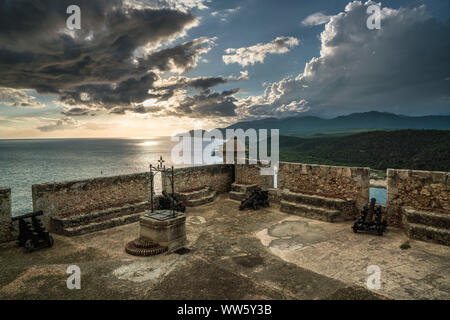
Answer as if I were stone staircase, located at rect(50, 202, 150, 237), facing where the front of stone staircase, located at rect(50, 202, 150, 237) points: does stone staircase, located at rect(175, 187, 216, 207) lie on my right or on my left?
on my left

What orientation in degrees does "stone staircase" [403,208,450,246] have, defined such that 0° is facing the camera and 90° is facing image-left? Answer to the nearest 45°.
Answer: approximately 45°

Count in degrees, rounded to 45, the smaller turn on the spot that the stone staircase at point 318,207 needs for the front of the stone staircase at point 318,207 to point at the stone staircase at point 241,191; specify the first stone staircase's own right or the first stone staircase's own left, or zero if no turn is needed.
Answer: approximately 90° to the first stone staircase's own right

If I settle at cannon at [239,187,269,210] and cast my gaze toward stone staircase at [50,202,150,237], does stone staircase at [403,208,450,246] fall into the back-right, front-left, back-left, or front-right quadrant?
back-left

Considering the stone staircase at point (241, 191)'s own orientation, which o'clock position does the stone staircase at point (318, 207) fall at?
the stone staircase at point (318, 207) is roughly at 9 o'clock from the stone staircase at point (241, 191).

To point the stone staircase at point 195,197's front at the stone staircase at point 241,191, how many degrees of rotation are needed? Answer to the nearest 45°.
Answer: approximately 45° to its left

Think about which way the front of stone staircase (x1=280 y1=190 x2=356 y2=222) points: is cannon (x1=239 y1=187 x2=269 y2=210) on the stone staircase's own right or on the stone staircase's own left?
on the stone staircase's own right

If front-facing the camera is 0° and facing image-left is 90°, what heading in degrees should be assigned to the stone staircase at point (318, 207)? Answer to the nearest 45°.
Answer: approximately 45°

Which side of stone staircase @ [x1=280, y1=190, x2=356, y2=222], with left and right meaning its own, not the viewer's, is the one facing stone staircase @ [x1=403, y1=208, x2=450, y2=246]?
left

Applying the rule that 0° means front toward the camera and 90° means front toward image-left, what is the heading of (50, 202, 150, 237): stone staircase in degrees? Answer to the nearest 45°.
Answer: approximately 315°
